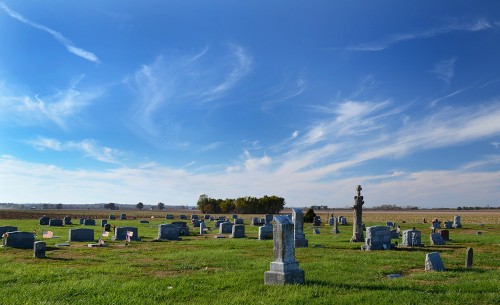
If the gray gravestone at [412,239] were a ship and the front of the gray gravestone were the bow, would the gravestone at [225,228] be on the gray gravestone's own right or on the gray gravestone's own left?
on the gray gravestone's own right

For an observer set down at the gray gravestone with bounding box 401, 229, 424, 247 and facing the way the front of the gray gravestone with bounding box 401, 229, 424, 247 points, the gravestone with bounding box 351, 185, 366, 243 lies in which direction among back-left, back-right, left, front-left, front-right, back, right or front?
back-right

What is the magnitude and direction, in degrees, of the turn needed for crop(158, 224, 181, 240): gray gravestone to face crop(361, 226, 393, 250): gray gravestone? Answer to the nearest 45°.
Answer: approximately 45° to its left

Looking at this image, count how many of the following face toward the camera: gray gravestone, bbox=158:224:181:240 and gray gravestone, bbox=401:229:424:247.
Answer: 2

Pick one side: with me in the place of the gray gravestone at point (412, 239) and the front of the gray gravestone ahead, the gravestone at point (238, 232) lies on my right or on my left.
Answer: on my right

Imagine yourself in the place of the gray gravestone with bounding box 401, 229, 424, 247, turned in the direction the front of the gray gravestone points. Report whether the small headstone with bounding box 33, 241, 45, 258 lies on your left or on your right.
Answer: on your right

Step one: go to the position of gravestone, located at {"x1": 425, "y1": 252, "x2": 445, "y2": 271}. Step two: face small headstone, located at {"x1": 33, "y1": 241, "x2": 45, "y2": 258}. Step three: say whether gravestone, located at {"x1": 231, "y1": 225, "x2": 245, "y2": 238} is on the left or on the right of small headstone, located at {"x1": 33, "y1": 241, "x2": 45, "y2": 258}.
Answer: right

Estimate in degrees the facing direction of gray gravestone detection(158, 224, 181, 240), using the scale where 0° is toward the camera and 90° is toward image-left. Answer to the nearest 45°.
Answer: approximately 0°

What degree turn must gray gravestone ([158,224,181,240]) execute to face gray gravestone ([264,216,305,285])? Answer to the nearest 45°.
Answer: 0° — it already faces it

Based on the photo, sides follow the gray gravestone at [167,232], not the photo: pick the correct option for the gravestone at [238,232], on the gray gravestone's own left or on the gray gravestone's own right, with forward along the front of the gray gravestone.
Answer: on the gray gravestone's own left

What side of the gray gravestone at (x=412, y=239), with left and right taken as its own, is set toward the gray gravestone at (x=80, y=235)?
right

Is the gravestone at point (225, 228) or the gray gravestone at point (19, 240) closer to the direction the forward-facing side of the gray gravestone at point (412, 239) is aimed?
the gray gravestone

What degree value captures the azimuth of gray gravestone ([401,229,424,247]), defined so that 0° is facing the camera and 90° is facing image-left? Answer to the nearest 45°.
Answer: approximately 0°
